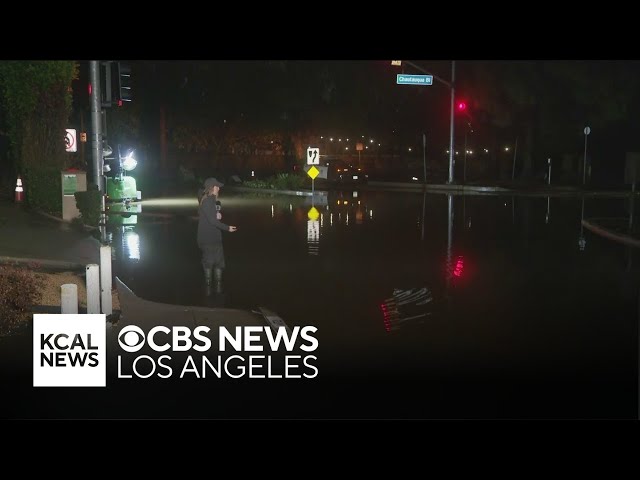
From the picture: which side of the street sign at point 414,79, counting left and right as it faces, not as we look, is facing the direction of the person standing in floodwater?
front

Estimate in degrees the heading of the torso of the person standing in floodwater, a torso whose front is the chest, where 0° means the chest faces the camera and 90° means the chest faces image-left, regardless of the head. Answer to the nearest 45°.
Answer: approximately 270°

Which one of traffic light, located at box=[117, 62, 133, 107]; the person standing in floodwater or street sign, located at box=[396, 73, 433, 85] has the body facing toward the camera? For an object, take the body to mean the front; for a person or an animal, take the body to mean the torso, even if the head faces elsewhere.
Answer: the street sign

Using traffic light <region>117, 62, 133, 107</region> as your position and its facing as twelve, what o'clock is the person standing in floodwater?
The person standing in floodwater is roughly at 2 o'clock from the traffic light.

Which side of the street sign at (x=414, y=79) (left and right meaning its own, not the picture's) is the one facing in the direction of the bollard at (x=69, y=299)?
front

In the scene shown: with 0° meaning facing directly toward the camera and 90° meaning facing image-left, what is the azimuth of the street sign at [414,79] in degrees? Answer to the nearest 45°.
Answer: approximately 0°

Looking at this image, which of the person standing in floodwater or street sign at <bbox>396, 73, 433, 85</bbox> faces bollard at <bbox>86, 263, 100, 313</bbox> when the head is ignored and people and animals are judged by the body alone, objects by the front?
the street sign

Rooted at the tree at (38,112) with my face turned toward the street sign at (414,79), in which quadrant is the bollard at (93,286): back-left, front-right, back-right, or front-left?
back-right

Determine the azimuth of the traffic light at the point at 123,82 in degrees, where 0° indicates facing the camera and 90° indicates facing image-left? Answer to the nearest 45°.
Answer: approximately 270°

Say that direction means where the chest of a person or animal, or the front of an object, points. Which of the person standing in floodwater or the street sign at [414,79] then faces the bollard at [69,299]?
the street sign

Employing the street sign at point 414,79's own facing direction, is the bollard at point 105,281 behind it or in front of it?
in front

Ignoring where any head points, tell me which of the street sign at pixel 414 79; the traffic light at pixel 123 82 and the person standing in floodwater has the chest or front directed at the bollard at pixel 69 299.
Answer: the street sign

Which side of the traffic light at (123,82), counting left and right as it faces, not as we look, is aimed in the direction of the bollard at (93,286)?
right

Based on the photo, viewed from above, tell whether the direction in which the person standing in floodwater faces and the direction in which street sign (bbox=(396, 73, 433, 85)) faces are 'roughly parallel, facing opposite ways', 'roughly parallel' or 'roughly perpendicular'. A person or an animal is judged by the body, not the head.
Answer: roughly perpendicular

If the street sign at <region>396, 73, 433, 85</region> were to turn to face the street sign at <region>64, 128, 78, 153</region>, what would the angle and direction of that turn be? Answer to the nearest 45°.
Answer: approximately 45° to its right
